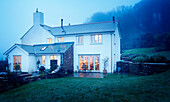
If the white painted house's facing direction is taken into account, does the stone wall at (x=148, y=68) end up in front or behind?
in front

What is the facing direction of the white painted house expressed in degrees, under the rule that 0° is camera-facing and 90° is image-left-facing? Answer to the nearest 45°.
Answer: approximately 0°
